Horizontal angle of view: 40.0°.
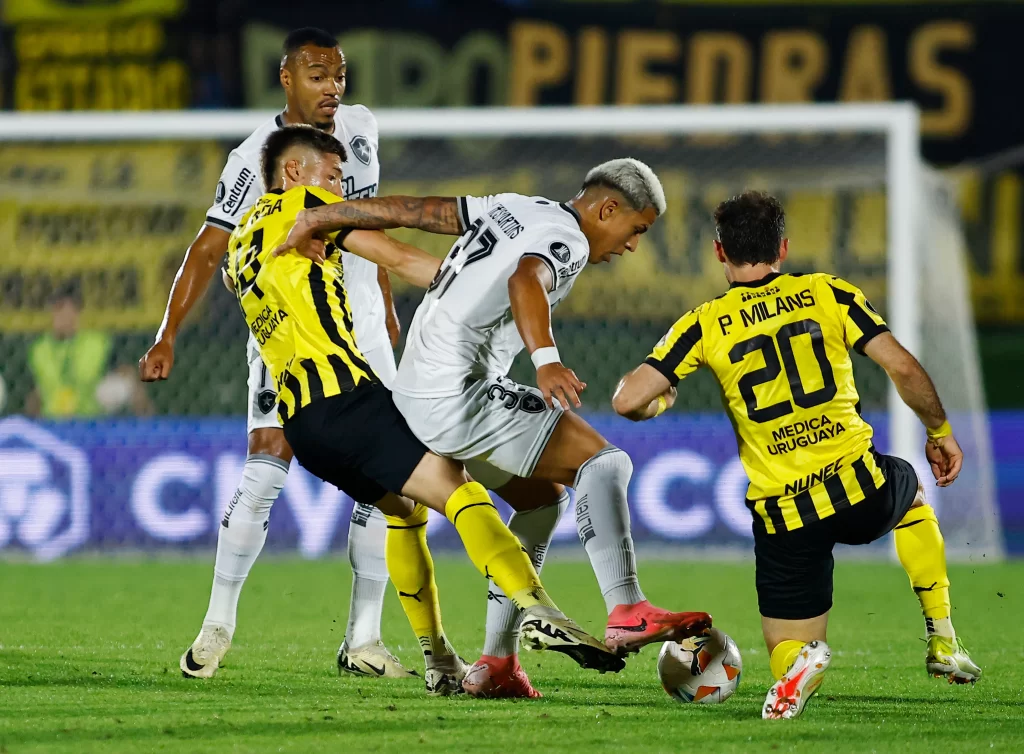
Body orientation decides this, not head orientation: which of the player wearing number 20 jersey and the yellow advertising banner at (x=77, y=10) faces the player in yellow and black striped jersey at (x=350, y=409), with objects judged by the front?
the yellow advertising banner

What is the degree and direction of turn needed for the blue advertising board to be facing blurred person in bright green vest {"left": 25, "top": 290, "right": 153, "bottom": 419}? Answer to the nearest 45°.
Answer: approximately 135° to its right

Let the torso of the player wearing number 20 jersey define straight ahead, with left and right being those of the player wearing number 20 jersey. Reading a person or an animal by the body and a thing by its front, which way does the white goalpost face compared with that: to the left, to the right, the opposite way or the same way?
the opposite way

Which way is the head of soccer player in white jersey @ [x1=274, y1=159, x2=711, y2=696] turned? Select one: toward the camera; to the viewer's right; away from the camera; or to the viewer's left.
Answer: to the viewer's right

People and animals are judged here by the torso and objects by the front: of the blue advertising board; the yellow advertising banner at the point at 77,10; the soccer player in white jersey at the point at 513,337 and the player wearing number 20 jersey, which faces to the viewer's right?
the soccer player in white jersey

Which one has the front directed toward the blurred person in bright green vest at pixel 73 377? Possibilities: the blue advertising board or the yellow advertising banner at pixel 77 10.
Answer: the yellow advertising banner

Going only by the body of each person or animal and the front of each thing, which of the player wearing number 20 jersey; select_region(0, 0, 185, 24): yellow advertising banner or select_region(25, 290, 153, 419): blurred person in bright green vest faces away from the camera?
the player wearing number 20 jersey

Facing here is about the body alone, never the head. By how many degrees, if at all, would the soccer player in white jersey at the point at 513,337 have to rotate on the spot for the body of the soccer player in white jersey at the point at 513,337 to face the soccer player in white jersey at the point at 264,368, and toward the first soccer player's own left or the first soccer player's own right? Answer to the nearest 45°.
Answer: approximately 135° to the first soccer player's own left

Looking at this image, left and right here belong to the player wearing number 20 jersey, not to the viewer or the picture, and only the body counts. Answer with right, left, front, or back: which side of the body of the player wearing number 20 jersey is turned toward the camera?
back

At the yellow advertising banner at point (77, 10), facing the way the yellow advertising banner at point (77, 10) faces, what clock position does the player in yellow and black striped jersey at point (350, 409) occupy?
The player in yellow and black striped jersey is roughly at 12 o'clock from the yellow advertising banner.
